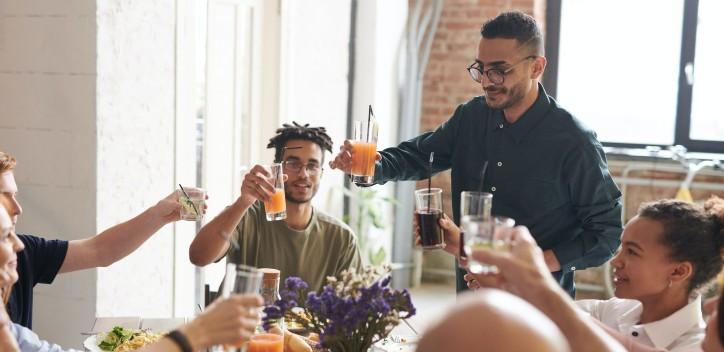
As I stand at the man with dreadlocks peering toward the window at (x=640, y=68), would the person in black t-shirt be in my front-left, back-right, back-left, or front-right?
back-left

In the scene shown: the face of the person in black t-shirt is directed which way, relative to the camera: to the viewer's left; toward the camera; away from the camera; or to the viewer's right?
to the viewer's right

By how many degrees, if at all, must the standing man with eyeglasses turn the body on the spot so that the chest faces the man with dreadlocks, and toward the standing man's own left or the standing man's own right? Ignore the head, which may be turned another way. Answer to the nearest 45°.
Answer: approximately 45° to the standing man's own right

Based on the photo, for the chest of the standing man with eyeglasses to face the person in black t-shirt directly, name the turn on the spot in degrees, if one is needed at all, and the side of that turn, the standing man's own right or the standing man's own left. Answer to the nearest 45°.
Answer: approximately 45° to the standing man's own right

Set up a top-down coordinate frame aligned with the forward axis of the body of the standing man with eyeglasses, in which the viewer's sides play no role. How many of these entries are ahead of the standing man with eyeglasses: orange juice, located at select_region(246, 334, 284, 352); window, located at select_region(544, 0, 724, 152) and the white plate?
2

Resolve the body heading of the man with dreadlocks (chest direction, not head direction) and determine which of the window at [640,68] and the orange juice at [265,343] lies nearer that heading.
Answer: the orange juice

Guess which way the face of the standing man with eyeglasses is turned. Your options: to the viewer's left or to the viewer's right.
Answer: to the viewer's left

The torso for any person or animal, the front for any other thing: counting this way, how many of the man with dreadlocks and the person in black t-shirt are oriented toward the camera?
1

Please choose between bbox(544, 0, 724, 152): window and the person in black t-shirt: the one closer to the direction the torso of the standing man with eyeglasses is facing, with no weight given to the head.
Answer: the person in black t-shirt

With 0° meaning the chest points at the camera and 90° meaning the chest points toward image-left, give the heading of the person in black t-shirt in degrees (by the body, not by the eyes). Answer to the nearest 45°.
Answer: approximately 270°

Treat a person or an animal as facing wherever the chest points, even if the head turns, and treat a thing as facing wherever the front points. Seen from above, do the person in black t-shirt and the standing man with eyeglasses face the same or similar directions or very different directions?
very different directions

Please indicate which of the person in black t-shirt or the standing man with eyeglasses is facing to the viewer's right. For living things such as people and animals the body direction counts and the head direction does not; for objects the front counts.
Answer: the person in black t-shirt

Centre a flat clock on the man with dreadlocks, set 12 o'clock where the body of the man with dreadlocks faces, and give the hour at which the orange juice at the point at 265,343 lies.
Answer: The orange juice is roughly at 12 o'clock from the man with dreadlocks.

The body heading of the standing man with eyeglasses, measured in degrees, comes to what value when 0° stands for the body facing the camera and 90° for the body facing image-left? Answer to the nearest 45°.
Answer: approximately 45°
